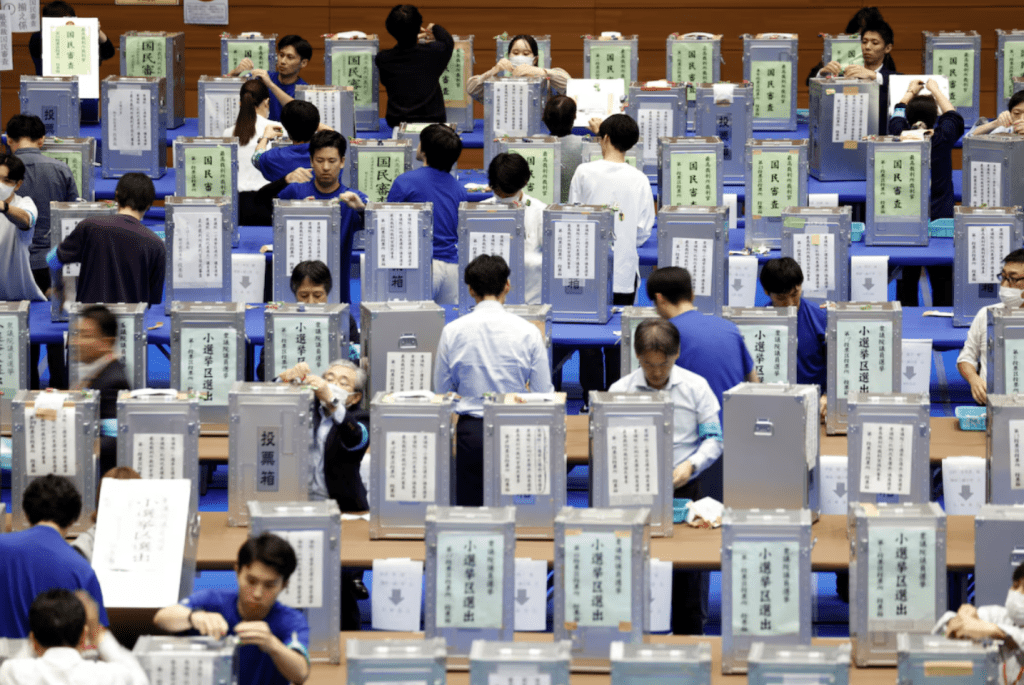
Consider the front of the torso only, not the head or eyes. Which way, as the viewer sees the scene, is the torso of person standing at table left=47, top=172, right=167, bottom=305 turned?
away from the camera

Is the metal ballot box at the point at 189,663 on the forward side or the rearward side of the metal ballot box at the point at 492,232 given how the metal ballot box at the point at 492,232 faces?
on the forward side

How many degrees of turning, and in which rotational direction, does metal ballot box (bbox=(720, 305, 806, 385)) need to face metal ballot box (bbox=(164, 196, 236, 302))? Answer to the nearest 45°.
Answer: approximately 90° to its right

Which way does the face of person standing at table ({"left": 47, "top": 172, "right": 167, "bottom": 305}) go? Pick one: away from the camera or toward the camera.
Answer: away from the camera

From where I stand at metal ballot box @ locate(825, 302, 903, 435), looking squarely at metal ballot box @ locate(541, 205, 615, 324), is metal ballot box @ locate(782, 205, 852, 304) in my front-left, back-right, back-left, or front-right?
front-right

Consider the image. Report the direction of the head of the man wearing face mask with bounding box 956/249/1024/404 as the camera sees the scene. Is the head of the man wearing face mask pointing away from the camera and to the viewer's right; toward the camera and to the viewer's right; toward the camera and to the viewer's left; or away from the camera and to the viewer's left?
toward the camera and to the viewer's left

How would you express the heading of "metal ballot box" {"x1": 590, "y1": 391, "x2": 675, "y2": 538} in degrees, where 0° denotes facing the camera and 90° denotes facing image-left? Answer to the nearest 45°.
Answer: approximately 0°

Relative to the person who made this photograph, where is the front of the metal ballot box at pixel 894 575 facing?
facing the viewer

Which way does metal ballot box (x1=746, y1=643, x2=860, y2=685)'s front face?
toward the camera

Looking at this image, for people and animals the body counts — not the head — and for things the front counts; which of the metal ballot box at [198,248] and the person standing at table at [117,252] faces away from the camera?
the person standing at table

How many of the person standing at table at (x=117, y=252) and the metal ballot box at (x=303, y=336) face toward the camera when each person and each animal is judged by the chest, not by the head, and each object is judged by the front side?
1

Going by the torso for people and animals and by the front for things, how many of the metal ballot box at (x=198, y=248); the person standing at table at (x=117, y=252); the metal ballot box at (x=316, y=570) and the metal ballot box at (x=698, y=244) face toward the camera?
3

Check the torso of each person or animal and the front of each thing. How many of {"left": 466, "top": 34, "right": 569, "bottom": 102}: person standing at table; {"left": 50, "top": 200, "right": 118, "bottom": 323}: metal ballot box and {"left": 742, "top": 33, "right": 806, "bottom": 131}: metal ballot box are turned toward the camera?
3

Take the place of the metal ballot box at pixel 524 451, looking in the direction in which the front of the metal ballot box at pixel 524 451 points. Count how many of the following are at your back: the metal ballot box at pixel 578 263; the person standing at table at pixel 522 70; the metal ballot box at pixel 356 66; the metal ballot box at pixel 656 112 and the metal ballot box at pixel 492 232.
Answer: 5

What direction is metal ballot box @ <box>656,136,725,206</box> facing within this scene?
toward the camera

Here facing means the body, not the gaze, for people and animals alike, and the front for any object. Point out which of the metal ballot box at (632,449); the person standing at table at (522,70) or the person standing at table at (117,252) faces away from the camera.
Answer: the person standing at table at (117,252)
